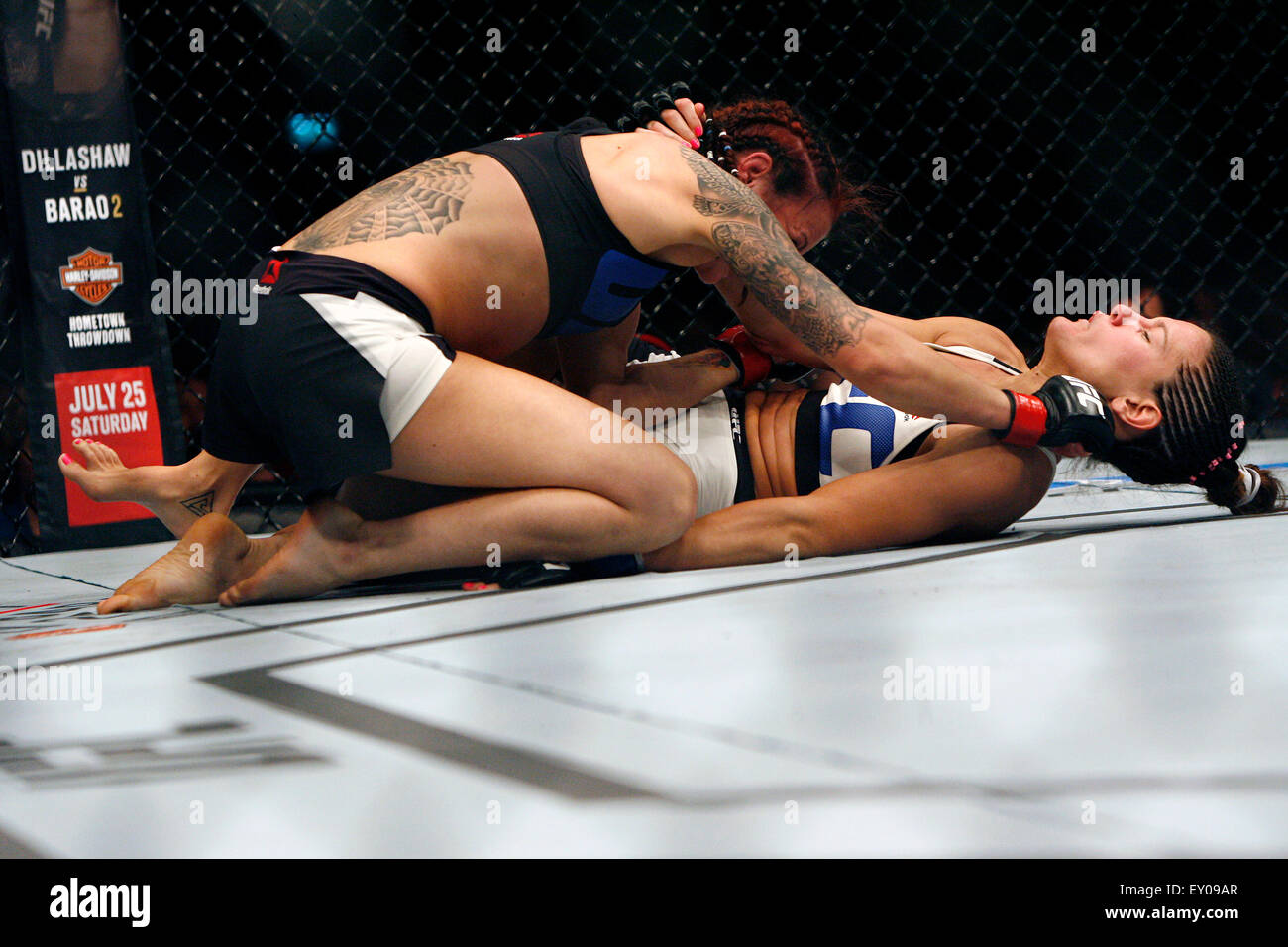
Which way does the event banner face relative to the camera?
toward the camera

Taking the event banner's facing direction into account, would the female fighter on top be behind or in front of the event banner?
in front

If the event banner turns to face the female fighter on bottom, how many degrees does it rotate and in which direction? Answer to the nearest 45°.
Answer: approximately 45° to its left
